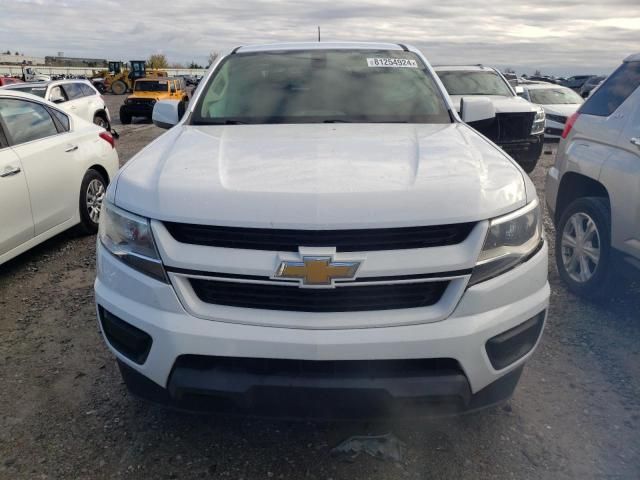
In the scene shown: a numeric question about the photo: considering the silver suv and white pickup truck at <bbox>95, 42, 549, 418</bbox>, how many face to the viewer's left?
0

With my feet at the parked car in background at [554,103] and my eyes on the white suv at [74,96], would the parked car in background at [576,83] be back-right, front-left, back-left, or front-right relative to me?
back-right

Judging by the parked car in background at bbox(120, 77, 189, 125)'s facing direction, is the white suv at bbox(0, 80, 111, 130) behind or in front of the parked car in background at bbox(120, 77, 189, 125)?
in front

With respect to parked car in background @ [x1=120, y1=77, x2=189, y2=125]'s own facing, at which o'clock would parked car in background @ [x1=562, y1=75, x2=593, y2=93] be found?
parked car in background @ [x1=562, y1=75, x2=593, y2=93] is roughly at 7 o'clock from parked car in background @ [x1=120, y1=77, x2=189, y2=125].

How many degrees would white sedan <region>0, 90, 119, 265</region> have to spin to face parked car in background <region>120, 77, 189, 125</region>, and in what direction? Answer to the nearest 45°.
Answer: approximately 135° to its right

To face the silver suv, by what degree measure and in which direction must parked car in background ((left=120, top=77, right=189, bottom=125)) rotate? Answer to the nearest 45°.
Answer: approximately 45° to its left

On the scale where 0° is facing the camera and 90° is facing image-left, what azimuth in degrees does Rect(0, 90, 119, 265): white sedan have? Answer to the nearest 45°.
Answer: approximately 45°

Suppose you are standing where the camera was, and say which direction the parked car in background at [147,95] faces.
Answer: facing the viewer and to the left of the viewer
